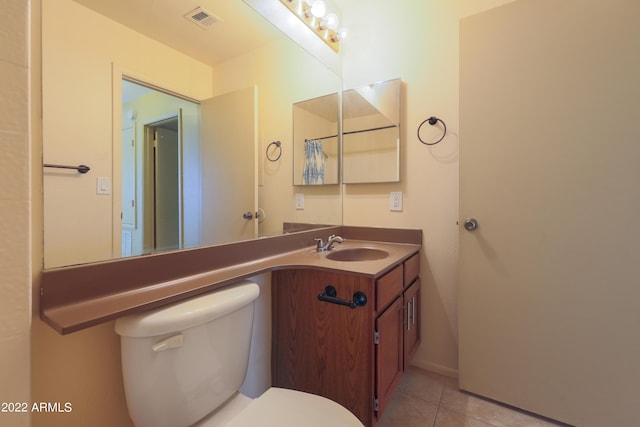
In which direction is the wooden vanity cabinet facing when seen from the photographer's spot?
facing the viewer and to the right of the viewer

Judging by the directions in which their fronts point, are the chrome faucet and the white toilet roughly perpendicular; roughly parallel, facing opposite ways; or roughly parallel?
roughly parallel

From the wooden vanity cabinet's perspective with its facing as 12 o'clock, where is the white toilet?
The white toilet is roughly at 3 o'clock from the wooden vanity cabinet.

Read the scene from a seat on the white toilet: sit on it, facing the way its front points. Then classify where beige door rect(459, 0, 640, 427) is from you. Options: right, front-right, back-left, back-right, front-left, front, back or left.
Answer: front-left

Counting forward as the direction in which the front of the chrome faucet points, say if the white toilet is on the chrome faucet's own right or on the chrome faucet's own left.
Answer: on the chrome faucet's own right

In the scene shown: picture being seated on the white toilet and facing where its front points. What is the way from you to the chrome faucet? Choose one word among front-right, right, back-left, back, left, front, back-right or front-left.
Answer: left

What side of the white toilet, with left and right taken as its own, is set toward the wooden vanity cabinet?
left
